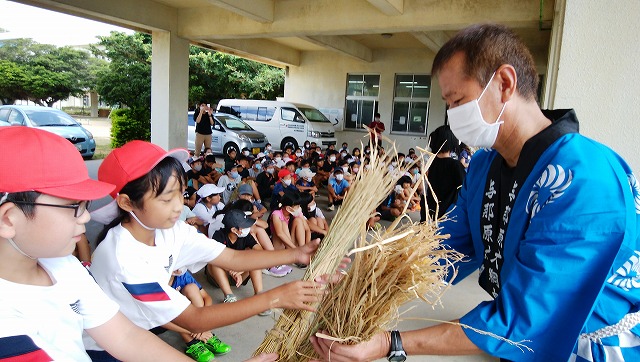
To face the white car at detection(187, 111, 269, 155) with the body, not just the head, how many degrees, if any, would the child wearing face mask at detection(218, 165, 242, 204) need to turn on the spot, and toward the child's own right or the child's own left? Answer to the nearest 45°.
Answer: approximately 135° to the child's own left

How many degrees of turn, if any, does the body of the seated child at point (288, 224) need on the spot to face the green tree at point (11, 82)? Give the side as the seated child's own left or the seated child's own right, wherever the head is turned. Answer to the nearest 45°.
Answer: approximately 180°

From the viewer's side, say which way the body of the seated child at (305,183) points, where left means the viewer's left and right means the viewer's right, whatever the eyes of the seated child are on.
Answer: facing the viewer and to the right of the viewer

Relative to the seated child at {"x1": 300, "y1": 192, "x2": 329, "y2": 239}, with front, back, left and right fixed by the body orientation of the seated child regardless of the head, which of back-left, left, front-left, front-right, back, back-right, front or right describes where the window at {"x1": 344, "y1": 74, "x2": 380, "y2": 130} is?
back-left

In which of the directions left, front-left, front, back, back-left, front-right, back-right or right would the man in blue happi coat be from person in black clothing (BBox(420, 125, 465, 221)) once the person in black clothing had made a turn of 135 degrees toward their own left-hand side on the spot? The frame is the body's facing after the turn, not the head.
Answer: front

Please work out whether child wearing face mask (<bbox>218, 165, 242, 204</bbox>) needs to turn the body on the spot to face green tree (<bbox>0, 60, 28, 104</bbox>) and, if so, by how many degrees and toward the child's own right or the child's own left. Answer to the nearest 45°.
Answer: approximately 180°

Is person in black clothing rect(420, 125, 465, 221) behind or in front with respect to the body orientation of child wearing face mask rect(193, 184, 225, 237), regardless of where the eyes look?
in front

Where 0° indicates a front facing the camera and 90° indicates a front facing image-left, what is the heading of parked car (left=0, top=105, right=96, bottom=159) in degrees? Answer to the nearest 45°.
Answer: approximately 315°

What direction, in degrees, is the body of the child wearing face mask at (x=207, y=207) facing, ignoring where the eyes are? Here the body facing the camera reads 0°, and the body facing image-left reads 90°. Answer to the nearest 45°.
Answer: approximately 315°

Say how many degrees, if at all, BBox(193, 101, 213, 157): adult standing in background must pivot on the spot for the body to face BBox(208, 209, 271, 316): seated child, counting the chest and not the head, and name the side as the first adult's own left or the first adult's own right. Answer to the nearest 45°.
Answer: approximately 45° to the first adult's own right

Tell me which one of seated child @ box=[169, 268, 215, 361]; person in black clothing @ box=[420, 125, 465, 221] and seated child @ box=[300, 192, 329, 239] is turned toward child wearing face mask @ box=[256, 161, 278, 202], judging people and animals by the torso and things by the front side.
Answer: the person in black clothing

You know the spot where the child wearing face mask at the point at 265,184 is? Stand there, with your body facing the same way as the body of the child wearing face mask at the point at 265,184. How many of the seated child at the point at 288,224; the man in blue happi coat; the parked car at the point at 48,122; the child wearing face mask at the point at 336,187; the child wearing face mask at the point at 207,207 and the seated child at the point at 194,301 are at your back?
1

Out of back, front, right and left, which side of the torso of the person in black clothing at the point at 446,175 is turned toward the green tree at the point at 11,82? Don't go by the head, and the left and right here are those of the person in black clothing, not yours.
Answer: front

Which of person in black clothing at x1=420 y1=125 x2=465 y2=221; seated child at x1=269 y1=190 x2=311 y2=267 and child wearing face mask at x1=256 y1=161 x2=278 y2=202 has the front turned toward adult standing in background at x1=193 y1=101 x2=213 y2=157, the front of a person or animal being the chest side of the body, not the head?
the person in black clothing

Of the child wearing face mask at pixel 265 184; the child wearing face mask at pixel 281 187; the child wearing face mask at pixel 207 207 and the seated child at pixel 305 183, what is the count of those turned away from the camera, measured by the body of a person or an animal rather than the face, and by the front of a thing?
0
